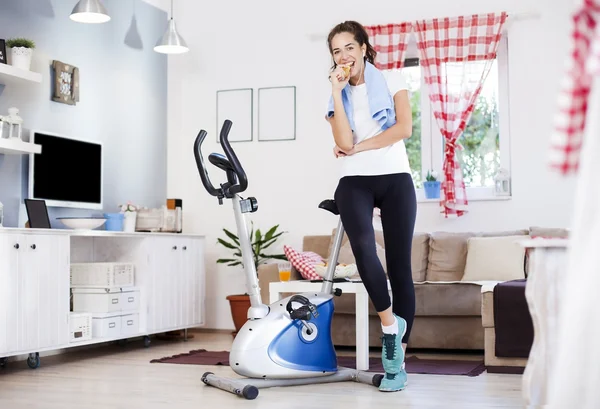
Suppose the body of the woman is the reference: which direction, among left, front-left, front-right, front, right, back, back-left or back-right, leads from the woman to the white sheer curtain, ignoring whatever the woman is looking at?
front

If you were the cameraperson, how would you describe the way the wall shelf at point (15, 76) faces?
facing the viewer and to the right of the viewer

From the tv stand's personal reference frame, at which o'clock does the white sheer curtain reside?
The white sheer curtain is roughly at 1 o'clock from the tv stand.

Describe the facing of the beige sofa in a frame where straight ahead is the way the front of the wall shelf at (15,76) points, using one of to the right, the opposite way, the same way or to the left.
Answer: to the right

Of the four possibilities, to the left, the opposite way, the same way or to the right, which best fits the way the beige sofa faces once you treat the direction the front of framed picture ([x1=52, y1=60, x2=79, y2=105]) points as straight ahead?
to the right

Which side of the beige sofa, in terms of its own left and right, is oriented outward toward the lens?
front

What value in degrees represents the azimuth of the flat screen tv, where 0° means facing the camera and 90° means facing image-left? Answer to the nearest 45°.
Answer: approximately 315°

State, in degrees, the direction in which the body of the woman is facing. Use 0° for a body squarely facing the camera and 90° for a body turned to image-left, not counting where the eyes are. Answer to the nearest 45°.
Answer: approximately 0°

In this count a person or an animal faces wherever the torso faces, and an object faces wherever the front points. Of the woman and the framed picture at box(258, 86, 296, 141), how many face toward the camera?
2

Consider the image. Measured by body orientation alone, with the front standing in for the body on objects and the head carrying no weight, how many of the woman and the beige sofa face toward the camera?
2

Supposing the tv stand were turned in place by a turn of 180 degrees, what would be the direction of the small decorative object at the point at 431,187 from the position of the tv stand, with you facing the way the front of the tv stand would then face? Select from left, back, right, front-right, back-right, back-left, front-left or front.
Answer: back-right

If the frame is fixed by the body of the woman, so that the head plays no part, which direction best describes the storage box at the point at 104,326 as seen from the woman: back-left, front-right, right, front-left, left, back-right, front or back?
back-right

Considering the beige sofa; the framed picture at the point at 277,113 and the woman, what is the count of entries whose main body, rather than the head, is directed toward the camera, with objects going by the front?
3
